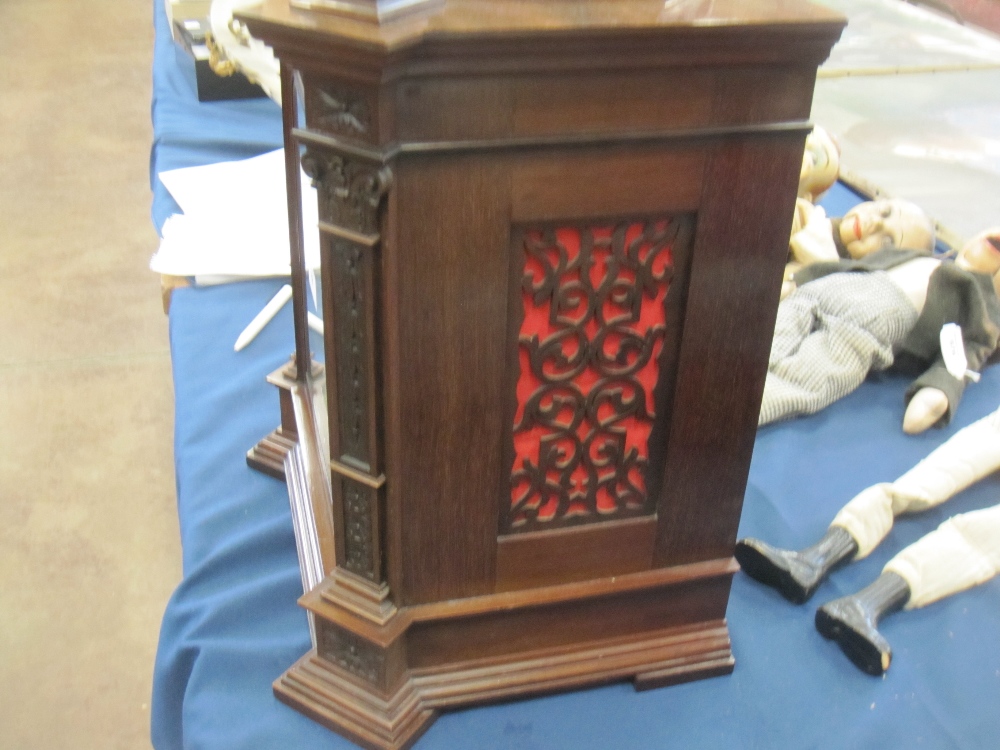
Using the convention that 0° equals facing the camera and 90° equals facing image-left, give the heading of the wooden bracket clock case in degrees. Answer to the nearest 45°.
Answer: approximately 90°

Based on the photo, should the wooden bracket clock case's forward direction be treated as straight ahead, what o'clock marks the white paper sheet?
The white paper sheet is roughly at 2 o'clock from the wooden bracket clock case.

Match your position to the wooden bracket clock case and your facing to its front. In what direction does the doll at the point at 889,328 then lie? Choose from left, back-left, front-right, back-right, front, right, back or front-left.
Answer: back-right

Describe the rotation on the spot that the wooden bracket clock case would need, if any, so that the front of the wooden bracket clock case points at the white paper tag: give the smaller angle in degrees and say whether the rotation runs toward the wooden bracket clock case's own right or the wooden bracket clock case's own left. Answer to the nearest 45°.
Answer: approximately 135° to the wooden bracket clock case's own right
